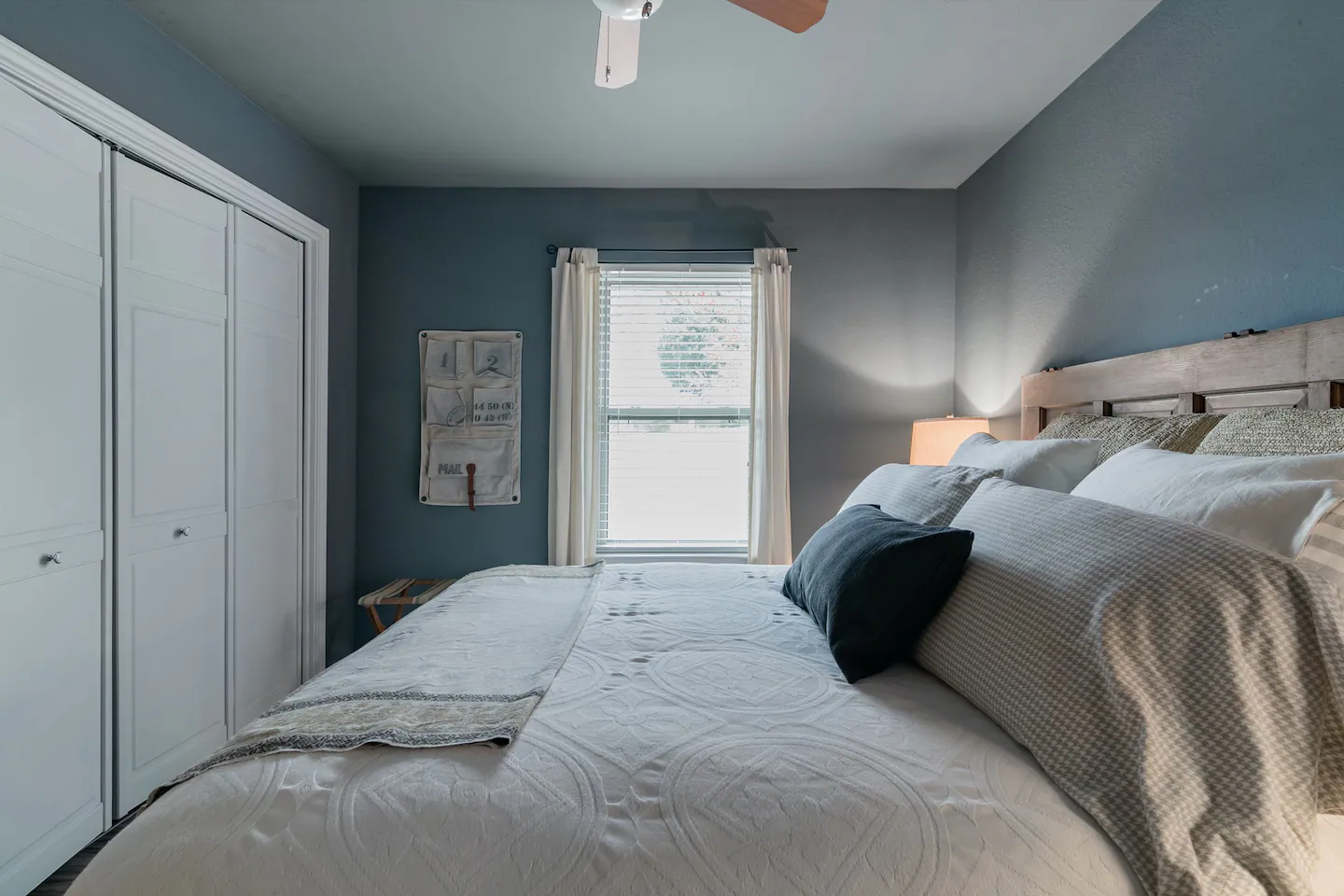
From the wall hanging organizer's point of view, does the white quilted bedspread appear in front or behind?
in front

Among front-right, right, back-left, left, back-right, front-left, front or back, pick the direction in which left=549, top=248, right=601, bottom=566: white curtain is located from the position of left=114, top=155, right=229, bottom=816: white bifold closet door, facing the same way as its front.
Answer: front-left

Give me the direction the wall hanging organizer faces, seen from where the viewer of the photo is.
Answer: facing the viewer

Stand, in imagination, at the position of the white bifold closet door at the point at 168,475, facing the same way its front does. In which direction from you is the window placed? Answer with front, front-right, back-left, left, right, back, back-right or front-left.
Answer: front-left

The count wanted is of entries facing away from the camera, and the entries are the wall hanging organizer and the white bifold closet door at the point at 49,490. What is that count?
0

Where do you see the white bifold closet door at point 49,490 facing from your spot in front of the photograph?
facing the viewer and to the right of the viewer

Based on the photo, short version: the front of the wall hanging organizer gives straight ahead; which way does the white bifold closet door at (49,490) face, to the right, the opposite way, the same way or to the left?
to the left

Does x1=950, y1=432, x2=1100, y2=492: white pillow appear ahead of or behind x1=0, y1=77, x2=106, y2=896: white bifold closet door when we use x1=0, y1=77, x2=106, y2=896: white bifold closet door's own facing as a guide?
ahead

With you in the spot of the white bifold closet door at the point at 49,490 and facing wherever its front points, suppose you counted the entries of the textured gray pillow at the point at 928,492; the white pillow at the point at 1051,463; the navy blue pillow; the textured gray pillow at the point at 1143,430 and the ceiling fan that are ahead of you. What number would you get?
5

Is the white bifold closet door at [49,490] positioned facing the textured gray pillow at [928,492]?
yes
